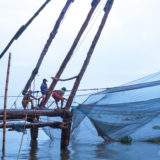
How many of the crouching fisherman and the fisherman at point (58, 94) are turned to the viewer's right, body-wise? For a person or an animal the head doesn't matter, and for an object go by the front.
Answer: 2

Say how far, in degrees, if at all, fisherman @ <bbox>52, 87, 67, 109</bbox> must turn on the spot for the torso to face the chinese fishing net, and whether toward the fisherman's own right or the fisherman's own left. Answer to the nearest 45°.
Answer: approximately 45° to the fisherman's own right

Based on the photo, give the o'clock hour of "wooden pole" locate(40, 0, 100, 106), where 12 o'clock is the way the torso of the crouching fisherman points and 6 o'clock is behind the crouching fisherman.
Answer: The wooden pole is roughly at 1 o'clock from the crouching fisherman.

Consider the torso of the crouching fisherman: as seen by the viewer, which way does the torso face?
to the viewer's right

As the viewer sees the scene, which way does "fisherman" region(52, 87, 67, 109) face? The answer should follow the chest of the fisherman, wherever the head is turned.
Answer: to the viewer's right

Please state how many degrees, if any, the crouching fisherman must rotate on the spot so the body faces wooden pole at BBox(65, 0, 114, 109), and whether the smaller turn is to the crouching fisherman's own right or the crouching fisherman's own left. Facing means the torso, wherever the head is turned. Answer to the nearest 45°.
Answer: approximately 45° to the crouching fisherman's own right

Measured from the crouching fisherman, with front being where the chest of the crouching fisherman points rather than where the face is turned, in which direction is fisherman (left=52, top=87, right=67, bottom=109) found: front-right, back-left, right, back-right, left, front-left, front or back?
front-right
